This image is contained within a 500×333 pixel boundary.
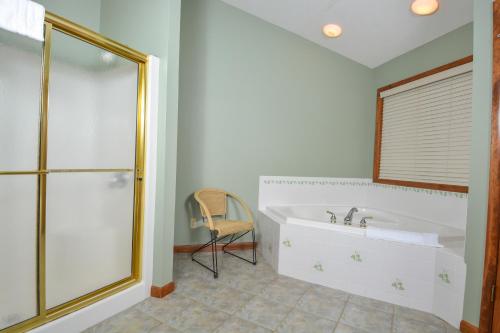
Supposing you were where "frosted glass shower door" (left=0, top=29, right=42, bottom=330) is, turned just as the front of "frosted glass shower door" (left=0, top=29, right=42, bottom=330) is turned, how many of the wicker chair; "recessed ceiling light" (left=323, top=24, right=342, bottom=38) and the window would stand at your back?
0

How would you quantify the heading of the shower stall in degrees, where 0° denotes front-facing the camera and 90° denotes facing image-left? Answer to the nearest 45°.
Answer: approximately 315°

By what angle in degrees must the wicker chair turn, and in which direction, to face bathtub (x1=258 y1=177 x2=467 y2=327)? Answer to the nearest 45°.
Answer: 0° — it already faces it

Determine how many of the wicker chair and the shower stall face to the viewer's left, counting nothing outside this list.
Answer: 0

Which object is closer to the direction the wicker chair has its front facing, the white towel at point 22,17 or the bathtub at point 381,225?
the bathtub

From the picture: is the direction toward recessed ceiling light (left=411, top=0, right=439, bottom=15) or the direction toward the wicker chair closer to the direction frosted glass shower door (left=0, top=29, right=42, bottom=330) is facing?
the recessed ceiling light

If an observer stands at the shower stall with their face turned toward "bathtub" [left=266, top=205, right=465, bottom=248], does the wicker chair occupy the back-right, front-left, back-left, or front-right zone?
front-left

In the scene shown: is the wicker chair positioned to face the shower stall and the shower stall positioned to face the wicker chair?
no

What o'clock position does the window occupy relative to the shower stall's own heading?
The window is roughly at 11 o'clock from the shower stall.

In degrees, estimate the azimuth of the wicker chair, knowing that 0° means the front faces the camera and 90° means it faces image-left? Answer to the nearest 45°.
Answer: approximately 315°

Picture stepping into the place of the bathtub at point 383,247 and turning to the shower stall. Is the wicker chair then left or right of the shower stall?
right
